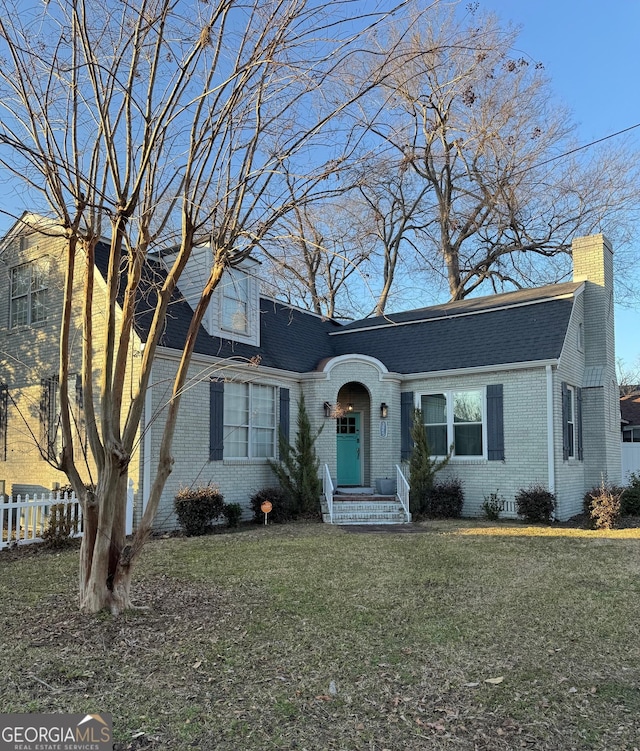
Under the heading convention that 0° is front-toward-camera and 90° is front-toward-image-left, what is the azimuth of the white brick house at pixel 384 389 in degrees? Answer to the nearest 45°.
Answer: approximately 0°

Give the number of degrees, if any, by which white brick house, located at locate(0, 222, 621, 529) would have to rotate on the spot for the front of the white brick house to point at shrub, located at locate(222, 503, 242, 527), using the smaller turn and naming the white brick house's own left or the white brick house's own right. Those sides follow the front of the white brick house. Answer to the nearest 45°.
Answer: approximately 45° to the white brick house's own right

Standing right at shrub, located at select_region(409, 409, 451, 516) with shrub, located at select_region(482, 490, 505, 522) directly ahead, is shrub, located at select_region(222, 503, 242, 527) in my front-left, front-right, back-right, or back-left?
back-right
